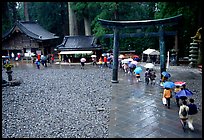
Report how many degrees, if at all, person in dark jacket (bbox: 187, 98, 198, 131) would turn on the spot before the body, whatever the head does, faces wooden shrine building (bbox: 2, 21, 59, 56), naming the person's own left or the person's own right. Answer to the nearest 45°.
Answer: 0° — they already face it

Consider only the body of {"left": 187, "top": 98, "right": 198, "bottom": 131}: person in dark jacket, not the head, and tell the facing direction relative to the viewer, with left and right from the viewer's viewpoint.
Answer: facing away from the viewer and to the left of the viewer

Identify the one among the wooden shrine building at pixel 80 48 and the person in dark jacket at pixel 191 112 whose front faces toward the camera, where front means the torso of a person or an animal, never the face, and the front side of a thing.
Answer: the wooden shrine building

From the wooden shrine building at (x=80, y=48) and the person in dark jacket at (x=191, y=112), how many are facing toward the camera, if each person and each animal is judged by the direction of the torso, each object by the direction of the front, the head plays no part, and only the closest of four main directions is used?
1

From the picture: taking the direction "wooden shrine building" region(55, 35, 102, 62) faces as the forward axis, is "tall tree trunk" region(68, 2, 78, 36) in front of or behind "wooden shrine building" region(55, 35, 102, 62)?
behind

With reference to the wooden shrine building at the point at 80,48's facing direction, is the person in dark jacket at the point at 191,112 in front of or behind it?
in front

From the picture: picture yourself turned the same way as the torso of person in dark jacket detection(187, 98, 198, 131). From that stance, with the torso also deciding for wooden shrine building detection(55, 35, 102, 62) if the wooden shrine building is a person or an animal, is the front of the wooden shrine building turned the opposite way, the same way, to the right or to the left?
the opposite way

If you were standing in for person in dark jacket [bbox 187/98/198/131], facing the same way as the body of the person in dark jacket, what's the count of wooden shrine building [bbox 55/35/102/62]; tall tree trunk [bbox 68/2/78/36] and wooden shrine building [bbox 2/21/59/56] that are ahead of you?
3

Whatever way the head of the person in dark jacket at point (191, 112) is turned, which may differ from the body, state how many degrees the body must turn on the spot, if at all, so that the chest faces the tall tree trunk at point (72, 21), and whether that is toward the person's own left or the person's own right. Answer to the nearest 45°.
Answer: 0° — they already face it

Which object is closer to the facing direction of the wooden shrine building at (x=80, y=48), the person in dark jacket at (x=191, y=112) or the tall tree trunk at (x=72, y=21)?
the person in dark jacket

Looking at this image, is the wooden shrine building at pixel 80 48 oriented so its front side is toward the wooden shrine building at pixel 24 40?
no

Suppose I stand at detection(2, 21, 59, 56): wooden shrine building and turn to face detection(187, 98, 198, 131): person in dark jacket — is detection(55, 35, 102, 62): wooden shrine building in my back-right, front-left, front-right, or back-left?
front-left

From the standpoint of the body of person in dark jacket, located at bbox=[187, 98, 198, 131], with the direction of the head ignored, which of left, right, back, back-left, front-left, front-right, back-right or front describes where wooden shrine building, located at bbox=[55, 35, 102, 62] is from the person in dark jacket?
front

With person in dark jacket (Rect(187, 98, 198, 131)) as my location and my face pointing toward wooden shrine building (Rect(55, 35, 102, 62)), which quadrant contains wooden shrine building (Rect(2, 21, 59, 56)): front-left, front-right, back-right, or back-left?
front-left

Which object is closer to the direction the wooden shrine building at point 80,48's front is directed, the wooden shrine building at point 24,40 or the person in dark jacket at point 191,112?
the person in dark jacket

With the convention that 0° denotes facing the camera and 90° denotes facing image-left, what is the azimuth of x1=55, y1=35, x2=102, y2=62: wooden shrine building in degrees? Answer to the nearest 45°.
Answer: approximately 0°
